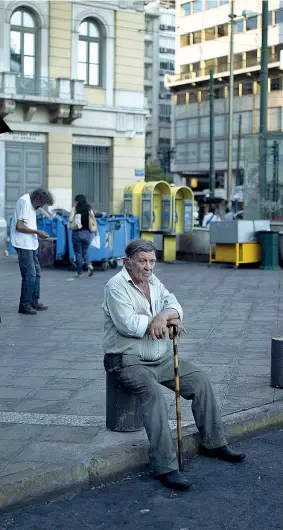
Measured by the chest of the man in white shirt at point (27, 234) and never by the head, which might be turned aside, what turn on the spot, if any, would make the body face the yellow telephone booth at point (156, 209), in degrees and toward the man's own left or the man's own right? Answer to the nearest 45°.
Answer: approximately 90° to the man's own left

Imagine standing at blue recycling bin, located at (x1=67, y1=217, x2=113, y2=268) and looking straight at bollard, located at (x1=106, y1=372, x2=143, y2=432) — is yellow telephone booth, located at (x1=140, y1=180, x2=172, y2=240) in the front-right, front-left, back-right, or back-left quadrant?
back-left

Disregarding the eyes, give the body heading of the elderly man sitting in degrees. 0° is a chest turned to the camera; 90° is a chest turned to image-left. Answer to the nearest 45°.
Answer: approximately 315°

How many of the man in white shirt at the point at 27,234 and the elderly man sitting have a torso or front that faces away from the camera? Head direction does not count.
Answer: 0

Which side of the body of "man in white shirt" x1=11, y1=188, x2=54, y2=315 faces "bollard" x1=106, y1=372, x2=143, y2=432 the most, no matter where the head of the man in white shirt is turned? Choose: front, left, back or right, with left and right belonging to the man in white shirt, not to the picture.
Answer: right

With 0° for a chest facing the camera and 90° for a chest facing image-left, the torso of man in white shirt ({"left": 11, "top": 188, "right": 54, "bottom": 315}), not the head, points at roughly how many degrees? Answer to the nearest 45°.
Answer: approximately 270°

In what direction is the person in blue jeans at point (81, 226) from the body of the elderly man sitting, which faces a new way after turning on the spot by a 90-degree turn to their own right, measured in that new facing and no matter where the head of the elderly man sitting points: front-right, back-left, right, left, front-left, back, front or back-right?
back-right

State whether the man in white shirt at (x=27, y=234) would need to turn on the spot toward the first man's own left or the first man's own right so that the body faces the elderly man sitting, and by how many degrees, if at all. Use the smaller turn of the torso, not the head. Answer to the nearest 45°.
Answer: approximately 90° to the first man's own right

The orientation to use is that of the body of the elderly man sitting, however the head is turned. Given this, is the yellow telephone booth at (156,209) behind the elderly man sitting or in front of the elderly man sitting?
behind
